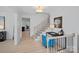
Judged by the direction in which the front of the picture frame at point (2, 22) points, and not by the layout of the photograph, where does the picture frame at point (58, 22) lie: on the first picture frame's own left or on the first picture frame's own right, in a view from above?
on the first picture frame's own left
